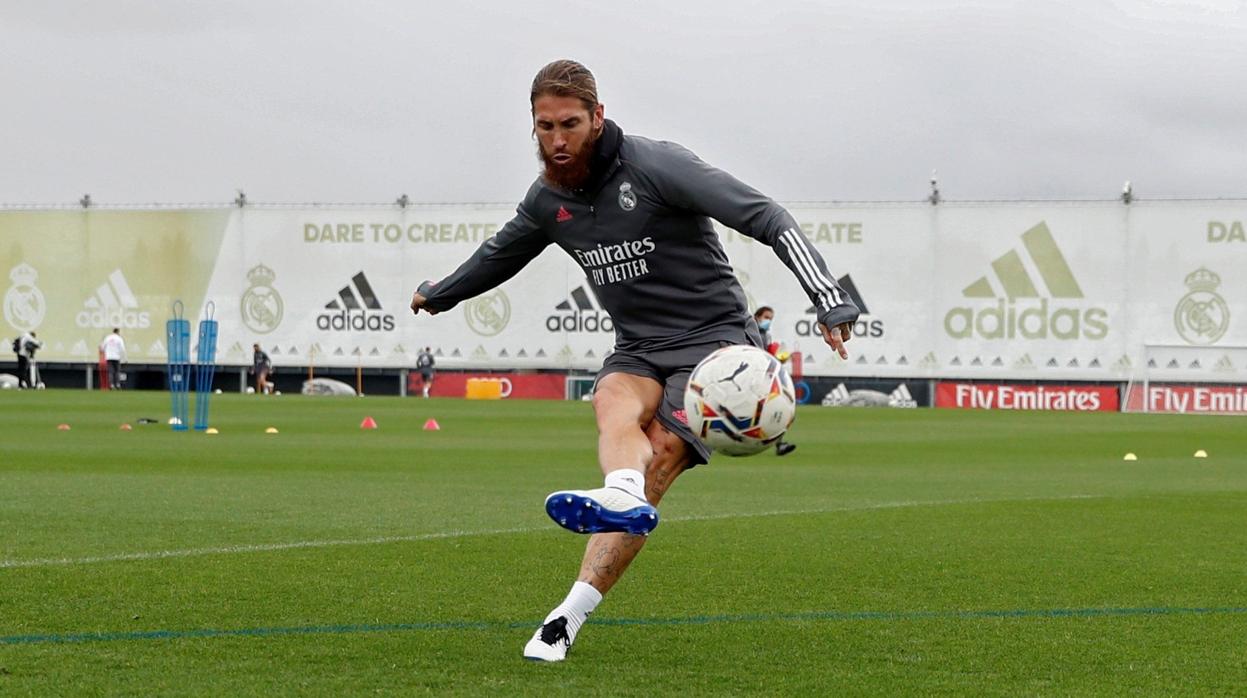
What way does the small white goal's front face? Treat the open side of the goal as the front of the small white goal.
toward the camera

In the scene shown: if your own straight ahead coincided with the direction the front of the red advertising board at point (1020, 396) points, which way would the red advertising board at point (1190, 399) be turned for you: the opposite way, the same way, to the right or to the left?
the same way

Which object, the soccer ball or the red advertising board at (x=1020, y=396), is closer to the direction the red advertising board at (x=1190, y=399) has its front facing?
the soccer ball

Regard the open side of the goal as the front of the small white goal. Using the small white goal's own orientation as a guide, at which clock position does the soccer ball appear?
The soccer ball is roughly at 12 o'clock from the small white goal.

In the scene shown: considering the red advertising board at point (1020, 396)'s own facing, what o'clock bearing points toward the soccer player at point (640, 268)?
The soccer player is roughly at 12 o'clock from the red advertising board.

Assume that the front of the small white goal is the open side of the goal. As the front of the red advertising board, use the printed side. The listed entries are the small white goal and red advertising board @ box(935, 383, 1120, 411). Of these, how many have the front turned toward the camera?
2

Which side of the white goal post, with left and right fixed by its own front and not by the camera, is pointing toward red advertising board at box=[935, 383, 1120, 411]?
right

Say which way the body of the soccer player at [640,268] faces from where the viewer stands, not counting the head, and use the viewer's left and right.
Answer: facing the viewer and to the left of the viewer

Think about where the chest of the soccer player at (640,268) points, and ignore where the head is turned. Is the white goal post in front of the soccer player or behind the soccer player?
behind

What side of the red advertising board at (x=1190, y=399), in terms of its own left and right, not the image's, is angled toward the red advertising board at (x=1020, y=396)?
right

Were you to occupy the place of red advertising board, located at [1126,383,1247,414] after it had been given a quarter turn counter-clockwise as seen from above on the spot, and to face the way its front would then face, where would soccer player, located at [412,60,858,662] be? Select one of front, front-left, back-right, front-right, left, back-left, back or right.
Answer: right

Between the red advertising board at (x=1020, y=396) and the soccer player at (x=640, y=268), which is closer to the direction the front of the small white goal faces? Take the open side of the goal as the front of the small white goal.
the soccer player

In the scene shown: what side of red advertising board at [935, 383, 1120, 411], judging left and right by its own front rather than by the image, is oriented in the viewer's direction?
front
